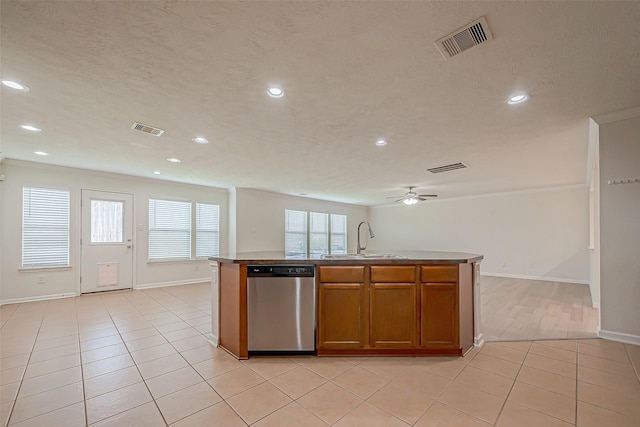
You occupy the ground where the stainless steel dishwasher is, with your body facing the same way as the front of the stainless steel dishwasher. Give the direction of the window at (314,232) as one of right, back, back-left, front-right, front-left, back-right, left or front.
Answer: back

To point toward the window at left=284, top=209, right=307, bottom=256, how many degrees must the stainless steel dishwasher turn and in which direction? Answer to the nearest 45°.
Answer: approximately 180°

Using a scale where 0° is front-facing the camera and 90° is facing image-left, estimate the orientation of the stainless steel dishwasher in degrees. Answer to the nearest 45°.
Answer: approximately 0°

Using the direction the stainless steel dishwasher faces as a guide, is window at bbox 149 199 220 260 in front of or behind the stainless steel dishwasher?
behind

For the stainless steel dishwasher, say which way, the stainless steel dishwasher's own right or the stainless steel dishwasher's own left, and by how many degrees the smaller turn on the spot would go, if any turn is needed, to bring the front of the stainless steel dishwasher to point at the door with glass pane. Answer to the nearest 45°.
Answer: approximately 135° to the stainless steel dishwasher's own right

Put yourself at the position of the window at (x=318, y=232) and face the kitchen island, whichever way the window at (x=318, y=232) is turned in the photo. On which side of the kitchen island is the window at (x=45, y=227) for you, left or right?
right

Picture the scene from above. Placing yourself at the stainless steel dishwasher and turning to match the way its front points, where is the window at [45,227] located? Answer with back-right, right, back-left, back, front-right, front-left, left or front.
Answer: back-right

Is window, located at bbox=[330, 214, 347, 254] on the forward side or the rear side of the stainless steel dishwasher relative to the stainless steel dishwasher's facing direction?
on the rear side
